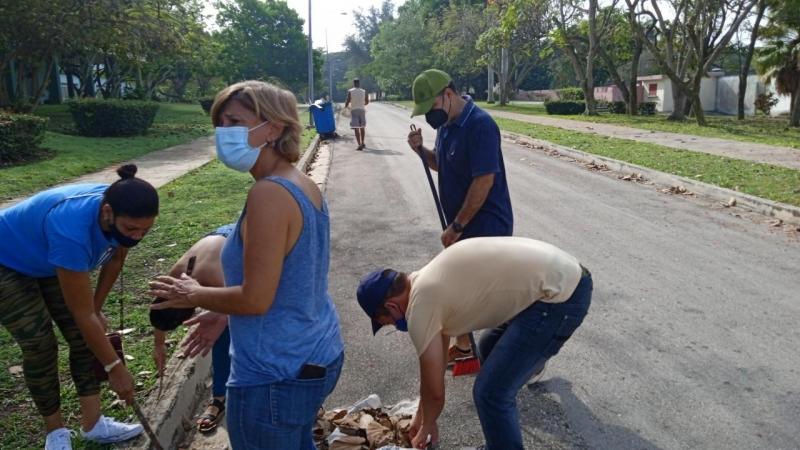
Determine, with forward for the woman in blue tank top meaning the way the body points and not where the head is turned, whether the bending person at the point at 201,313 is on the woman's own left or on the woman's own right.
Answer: on the woman's own right

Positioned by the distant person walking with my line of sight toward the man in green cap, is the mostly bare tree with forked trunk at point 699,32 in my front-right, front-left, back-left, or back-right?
back-left

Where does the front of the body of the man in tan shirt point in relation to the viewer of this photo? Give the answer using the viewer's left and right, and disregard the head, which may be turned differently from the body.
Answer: facing to the left of the viewer

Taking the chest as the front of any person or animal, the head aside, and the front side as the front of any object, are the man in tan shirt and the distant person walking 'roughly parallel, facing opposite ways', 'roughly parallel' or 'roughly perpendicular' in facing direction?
roughly perpendicular

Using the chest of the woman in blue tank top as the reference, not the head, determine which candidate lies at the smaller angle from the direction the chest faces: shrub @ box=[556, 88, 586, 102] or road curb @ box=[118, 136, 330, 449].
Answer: the road curb

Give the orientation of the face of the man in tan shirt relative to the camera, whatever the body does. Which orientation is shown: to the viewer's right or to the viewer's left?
to the viewer's left

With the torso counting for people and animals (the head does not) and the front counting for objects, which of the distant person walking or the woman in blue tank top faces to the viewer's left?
the woman in blue tank top

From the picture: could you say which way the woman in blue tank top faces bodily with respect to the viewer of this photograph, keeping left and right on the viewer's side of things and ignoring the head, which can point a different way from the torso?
facing to the left of the viewer

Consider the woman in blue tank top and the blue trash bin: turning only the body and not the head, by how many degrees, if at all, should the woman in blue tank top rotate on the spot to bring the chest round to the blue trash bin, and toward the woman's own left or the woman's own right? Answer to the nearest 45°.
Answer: approximately 90° to the woman's own right

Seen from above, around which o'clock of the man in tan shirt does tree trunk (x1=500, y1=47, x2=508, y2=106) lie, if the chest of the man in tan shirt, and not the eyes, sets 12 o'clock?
The tree trunk is roughly at 3 o'clock from the man in tan shirt.

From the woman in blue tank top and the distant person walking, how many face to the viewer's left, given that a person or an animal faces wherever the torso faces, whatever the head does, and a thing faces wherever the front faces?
1

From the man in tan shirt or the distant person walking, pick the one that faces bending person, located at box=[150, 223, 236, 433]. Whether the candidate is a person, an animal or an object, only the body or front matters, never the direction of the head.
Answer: the man in tan shirt

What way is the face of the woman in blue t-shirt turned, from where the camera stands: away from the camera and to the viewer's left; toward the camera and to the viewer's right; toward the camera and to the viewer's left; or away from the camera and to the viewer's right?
toward the camera and to the viewer's right
